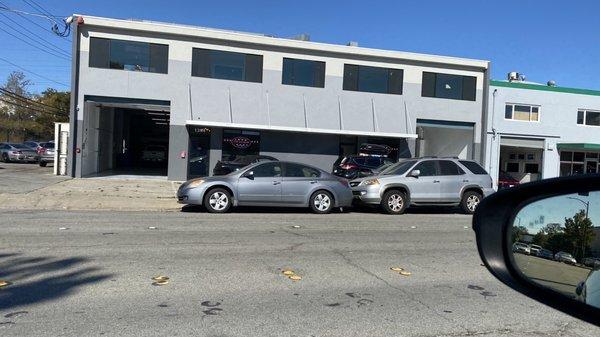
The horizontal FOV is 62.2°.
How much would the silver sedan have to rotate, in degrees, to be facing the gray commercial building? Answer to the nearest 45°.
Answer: approximately 90° to its right

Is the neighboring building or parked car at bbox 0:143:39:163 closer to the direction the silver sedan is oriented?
the parked car

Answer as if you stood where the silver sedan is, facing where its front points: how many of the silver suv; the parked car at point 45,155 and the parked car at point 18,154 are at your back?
1

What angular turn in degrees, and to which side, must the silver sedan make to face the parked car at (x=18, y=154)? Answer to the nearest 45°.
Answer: approximately 45° to its right

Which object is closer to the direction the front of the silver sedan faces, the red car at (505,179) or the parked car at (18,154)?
the parked car

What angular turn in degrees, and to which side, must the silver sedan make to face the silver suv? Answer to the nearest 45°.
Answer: approximately 180°

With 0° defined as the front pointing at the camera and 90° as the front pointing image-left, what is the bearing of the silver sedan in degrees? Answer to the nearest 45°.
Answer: approximately 90°

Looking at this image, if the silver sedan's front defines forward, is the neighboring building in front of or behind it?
behind
